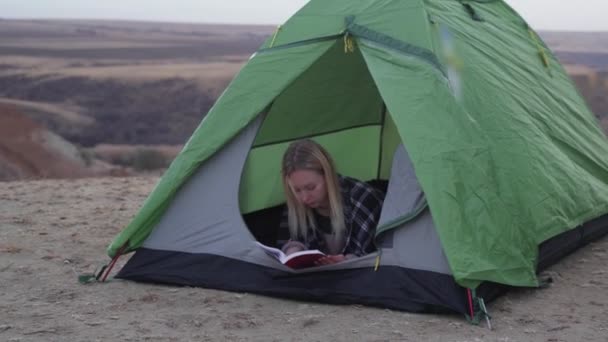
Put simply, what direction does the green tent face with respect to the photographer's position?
facing the viewer and to the left of the viewer
